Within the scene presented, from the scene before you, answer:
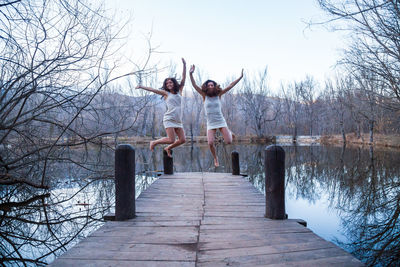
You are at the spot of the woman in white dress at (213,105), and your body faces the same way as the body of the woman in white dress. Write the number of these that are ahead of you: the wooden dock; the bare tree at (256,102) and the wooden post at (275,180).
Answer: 2

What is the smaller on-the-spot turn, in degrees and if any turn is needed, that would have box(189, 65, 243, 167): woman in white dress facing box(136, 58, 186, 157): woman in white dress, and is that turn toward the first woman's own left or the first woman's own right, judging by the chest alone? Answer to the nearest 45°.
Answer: approximately 90° to the first woman's own right

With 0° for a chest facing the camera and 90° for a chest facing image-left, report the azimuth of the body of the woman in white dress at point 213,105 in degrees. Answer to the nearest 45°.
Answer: approximately 0°

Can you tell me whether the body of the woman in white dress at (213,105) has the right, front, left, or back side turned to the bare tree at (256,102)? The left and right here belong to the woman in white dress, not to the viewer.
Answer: back

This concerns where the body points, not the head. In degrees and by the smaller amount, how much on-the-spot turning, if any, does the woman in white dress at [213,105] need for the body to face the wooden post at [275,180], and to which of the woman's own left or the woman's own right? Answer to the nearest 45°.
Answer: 0° — they already face it

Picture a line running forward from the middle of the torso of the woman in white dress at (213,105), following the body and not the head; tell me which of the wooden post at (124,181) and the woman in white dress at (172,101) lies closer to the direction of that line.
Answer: the wooden post

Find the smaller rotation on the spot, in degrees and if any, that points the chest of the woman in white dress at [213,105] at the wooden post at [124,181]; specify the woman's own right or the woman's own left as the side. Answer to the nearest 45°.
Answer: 0° — they already face it

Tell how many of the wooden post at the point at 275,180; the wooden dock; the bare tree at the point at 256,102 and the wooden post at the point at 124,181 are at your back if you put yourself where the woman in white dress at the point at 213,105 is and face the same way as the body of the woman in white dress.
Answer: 1
